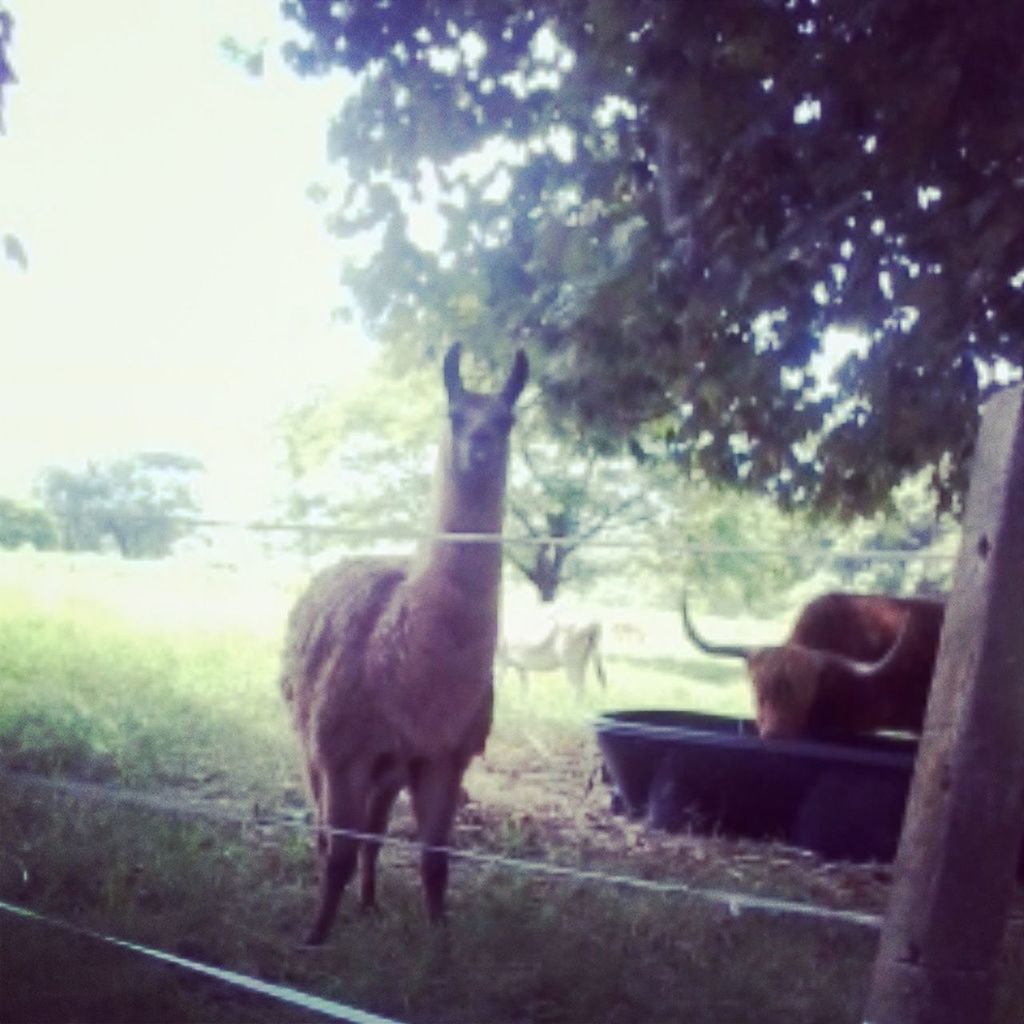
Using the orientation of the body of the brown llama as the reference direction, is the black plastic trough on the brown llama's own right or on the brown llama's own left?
on the brown llama's own left

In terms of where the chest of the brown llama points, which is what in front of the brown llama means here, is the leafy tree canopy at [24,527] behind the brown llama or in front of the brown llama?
behind

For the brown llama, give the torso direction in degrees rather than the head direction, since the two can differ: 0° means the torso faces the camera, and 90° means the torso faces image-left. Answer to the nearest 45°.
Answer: approximately 315°

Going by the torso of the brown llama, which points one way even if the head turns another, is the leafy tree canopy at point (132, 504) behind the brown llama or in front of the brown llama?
behind
